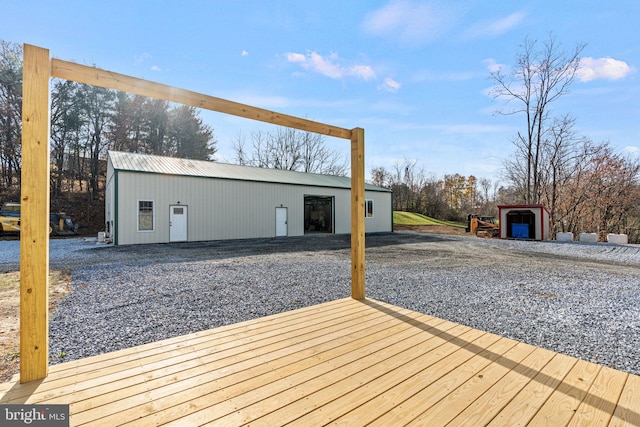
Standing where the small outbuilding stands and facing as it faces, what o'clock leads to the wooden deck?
The wooden deck is roughly at 12 o'clock from the small outbuilding.

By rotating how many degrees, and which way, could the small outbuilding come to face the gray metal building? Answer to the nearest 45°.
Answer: approximately 45° to its right

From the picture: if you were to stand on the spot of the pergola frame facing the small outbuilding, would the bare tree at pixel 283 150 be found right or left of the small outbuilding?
left

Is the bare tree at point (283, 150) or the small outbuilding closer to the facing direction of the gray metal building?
the small outbuilding

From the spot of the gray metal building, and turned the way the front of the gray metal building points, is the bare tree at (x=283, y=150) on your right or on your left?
on your left
